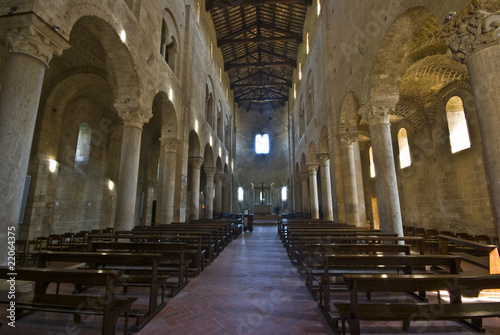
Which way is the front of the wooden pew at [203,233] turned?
away from the camera

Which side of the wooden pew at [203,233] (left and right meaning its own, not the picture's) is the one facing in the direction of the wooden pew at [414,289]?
back

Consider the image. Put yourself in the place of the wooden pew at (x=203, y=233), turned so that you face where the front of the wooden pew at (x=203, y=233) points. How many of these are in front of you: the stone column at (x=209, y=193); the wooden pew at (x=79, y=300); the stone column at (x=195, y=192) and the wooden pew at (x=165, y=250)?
2

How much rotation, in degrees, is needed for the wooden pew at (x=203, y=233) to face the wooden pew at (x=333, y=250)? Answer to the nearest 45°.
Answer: approximately 135° to its right

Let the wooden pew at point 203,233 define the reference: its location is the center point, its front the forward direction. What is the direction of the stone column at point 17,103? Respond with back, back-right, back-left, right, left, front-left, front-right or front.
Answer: back-left

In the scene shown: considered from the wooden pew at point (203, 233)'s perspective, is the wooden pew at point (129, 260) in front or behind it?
behind

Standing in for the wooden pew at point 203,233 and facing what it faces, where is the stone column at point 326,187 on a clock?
The stone column is roughly at 2 o'clock from the wooden pew.

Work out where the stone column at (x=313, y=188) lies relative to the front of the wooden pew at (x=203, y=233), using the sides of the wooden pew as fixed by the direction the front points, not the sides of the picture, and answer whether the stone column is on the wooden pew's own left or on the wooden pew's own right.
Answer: on the wooden pew's own right

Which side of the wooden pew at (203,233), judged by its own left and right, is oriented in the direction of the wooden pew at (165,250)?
back

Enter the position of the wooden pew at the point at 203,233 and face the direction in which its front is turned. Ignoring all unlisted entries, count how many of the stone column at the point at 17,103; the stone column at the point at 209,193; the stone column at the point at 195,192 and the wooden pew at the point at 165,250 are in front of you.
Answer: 2

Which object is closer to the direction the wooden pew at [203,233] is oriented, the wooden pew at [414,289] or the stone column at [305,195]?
the stone column

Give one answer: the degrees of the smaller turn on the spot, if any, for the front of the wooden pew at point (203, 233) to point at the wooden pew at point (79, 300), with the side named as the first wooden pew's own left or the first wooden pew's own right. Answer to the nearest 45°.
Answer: approximately 135° to the first wooden pew's own left

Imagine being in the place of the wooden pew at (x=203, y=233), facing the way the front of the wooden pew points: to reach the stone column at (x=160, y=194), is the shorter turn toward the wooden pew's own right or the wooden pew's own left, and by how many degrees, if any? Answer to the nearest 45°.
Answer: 0° — it already faces it

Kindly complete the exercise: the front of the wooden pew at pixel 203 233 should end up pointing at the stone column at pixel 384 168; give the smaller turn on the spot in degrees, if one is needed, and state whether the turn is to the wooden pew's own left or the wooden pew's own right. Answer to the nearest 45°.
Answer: approximately 90° to the wooden pew's own right

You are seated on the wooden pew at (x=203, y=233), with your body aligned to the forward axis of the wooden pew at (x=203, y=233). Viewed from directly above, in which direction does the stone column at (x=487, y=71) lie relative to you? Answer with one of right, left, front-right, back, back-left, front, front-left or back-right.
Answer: back-right
